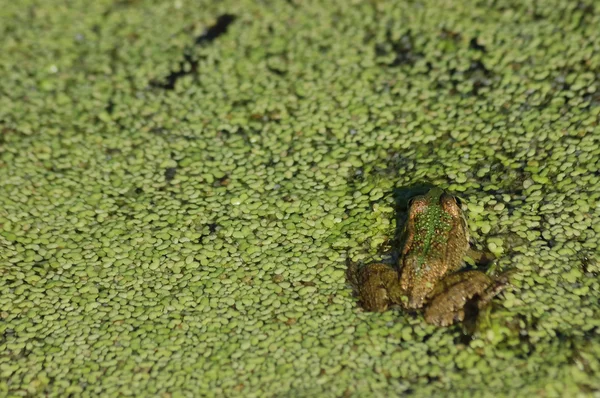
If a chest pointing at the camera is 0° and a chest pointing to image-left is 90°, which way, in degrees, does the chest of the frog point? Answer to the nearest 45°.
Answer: approximately 180°
